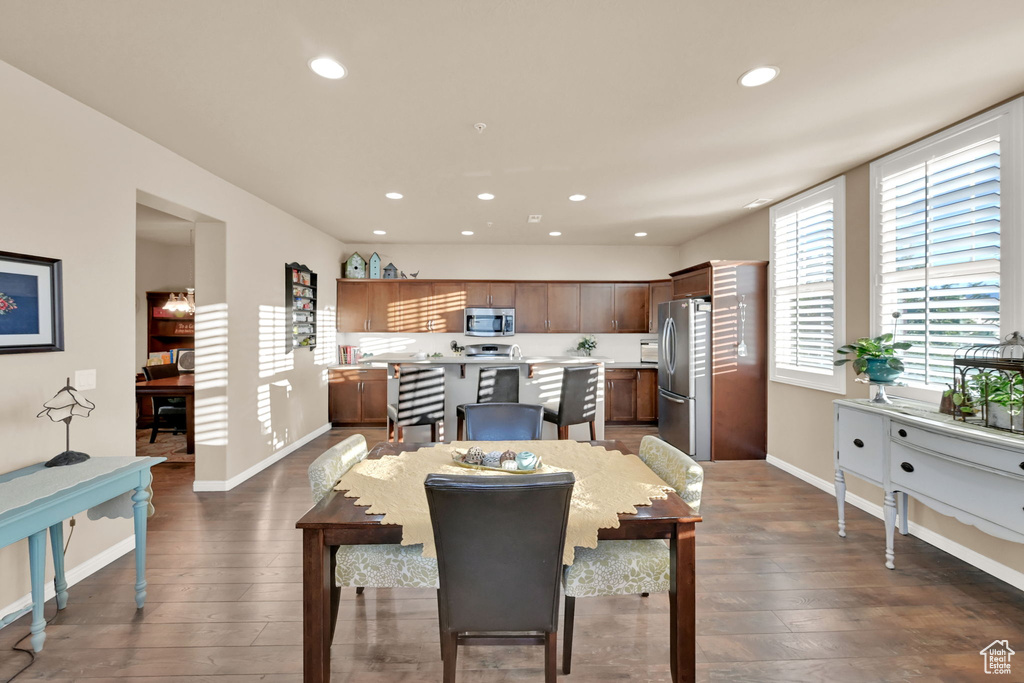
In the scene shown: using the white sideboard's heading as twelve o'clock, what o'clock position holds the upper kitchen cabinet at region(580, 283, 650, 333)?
The upper kitchen cabinet is roughly at 3 o'clock from the white sideboard.

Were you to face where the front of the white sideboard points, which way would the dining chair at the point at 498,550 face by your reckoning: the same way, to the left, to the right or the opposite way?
to the right

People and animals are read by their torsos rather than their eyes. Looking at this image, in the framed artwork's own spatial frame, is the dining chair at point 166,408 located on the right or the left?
on its left

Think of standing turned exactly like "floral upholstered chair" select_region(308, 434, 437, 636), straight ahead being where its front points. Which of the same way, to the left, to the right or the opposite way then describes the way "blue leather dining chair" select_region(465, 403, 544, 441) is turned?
to the right

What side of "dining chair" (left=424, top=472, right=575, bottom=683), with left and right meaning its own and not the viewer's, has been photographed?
back

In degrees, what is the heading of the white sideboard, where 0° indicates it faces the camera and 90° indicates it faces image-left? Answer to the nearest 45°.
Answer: approximately 45°

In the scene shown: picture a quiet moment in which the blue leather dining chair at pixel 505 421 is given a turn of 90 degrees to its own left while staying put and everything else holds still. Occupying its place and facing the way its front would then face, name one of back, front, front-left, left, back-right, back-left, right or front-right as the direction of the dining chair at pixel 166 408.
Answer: back-left

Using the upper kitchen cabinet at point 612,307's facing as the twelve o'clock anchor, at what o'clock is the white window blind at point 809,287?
The white window blind is roughly at 11 o'clock from the upper kitchen cabinet.

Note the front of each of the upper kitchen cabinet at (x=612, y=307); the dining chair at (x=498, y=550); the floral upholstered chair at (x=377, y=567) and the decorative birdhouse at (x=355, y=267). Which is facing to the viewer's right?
the floral upholstered chair

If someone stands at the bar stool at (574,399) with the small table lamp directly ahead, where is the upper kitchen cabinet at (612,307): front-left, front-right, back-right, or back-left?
back-right

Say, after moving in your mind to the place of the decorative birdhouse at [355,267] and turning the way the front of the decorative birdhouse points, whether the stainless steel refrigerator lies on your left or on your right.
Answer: on your left
